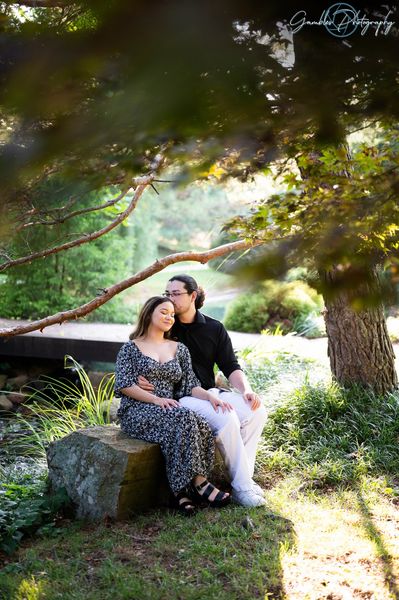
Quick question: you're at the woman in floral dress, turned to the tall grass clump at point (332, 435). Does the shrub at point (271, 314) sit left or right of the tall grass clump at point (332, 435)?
left

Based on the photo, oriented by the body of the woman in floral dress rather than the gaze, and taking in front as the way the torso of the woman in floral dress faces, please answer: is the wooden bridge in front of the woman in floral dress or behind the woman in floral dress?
behind

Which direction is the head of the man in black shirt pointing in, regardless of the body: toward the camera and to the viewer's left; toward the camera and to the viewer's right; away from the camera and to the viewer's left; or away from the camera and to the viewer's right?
toward the camera and to the viewer's left

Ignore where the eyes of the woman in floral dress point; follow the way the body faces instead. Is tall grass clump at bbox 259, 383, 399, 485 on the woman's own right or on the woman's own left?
on the woman's own left

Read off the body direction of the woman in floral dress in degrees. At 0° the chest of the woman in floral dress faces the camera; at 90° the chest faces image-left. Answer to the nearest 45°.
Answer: approximately 315°

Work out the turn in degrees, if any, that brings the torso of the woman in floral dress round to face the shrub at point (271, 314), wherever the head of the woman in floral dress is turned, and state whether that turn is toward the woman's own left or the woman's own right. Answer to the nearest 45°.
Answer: approximately 135° to the woman's own left
